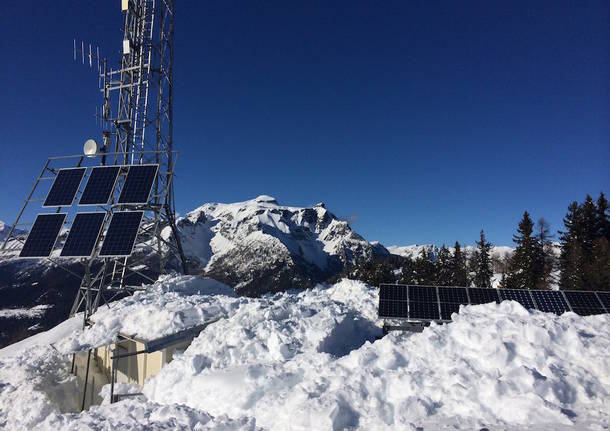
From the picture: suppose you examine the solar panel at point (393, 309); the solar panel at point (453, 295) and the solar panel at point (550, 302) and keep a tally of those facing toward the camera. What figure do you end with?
3

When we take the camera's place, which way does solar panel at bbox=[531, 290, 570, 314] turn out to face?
facing the viewer

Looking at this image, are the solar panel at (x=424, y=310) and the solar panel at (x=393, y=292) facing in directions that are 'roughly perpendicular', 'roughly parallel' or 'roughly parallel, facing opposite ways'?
roughly parallel

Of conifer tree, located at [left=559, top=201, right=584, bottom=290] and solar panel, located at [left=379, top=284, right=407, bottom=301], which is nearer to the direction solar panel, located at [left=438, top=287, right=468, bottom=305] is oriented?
the solar panel

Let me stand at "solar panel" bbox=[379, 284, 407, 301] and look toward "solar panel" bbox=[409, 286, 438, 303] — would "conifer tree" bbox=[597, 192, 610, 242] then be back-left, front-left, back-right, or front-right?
front-left

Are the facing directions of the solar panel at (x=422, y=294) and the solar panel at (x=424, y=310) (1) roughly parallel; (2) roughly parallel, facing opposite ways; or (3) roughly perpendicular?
roughly parallel

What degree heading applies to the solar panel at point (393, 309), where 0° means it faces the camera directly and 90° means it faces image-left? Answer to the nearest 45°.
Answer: approximately 0°

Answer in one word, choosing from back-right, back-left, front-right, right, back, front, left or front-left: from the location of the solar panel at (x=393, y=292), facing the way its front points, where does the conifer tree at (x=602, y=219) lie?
back-left

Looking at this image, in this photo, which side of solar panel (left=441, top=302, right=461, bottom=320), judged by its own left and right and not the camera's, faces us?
front

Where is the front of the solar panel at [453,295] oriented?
toward the camera

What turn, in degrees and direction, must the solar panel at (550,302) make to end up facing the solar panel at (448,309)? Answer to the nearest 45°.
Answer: approximately 45° to its right

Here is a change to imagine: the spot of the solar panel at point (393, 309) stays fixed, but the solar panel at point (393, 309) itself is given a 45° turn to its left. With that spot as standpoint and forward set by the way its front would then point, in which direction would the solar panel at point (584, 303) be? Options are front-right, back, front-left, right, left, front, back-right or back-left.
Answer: front-left

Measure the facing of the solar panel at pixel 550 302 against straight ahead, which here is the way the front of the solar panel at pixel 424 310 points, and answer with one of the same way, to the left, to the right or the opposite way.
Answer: the same way

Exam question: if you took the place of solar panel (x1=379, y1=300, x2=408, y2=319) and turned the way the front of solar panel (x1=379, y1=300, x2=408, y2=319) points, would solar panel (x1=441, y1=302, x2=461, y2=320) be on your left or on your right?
on your left

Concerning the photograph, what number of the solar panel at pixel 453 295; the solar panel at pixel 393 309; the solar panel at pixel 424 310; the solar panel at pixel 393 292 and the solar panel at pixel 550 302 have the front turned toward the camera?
5

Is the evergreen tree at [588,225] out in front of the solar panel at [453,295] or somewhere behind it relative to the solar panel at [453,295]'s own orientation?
behind
